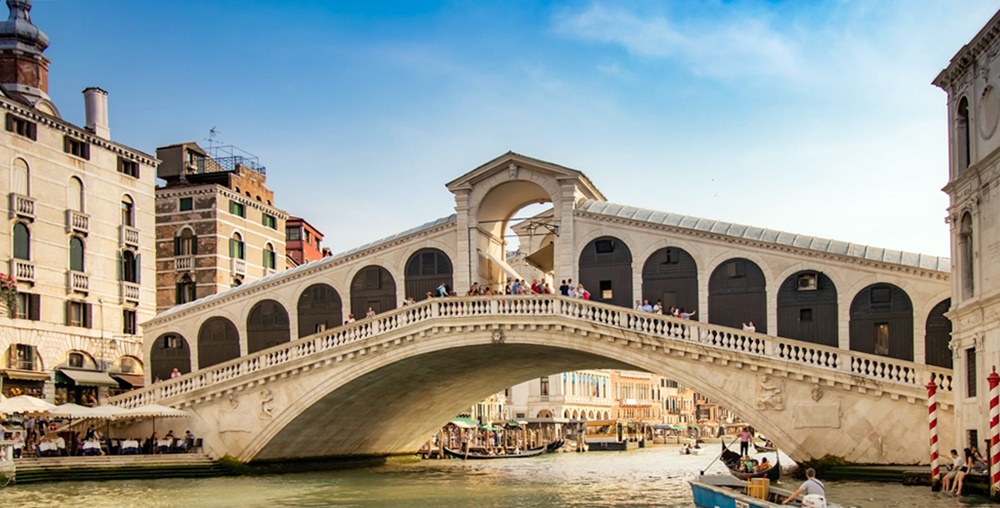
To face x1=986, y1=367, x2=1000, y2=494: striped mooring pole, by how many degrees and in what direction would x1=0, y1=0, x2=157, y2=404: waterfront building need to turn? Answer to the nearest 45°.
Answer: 0° — it already faces it

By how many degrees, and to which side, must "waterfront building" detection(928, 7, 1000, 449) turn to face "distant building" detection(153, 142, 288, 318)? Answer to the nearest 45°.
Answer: approximately 90° to its right

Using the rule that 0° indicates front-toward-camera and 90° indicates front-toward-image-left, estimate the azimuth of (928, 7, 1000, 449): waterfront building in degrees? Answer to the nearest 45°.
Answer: approximately 45°

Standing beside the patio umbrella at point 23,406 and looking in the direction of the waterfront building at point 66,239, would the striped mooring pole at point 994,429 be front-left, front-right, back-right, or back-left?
back-right

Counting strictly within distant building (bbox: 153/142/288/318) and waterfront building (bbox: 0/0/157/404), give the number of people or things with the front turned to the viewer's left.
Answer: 0

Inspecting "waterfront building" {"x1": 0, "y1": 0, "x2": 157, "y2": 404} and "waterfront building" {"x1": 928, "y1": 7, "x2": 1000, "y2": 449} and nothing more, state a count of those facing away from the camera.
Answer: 0

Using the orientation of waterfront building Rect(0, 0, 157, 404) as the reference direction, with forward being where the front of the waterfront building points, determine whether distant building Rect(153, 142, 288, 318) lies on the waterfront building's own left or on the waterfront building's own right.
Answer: on the waterfront building's own left

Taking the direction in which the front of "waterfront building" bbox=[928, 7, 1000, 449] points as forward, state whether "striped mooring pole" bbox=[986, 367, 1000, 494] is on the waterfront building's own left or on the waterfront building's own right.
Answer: on the waterfront building's own left

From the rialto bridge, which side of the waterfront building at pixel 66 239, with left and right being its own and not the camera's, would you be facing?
front

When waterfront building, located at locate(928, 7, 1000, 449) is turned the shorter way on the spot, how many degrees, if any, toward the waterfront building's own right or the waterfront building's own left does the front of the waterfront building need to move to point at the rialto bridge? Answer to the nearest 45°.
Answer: approximately 90° to the waterfront building's own right
